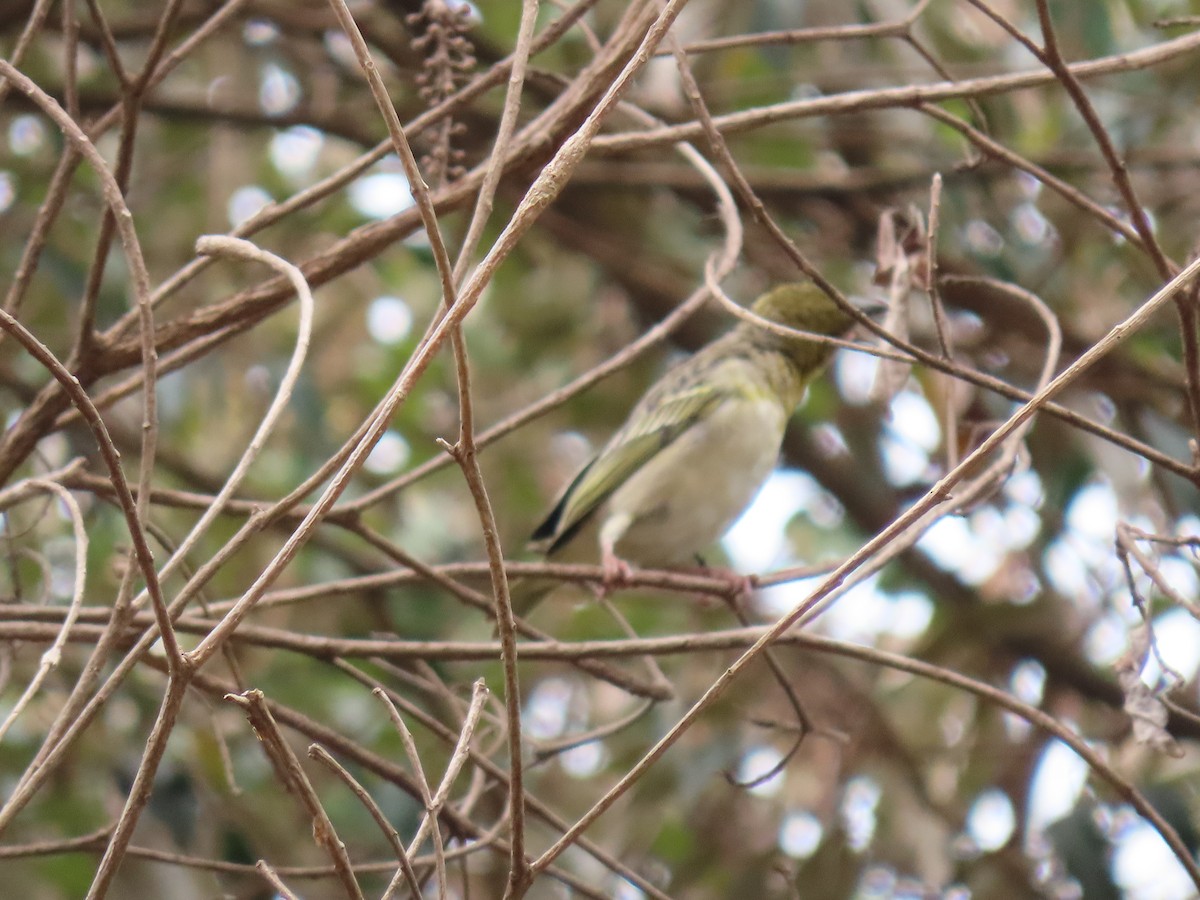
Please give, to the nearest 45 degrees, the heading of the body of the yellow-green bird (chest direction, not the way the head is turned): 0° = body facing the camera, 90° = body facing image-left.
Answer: approximately 270°
